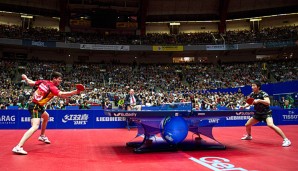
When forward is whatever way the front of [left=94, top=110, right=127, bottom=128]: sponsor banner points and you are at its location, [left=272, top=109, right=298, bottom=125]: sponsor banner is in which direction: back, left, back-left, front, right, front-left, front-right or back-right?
left

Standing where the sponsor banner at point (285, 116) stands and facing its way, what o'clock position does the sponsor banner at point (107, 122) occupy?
the sponsor banner at point (107, 122) is roughly at 2 o'clock from the sponsor banner at point (285, 116).

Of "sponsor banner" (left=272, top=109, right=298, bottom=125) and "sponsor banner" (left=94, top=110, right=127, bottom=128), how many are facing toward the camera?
2

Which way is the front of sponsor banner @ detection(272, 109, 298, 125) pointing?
toward the camera
